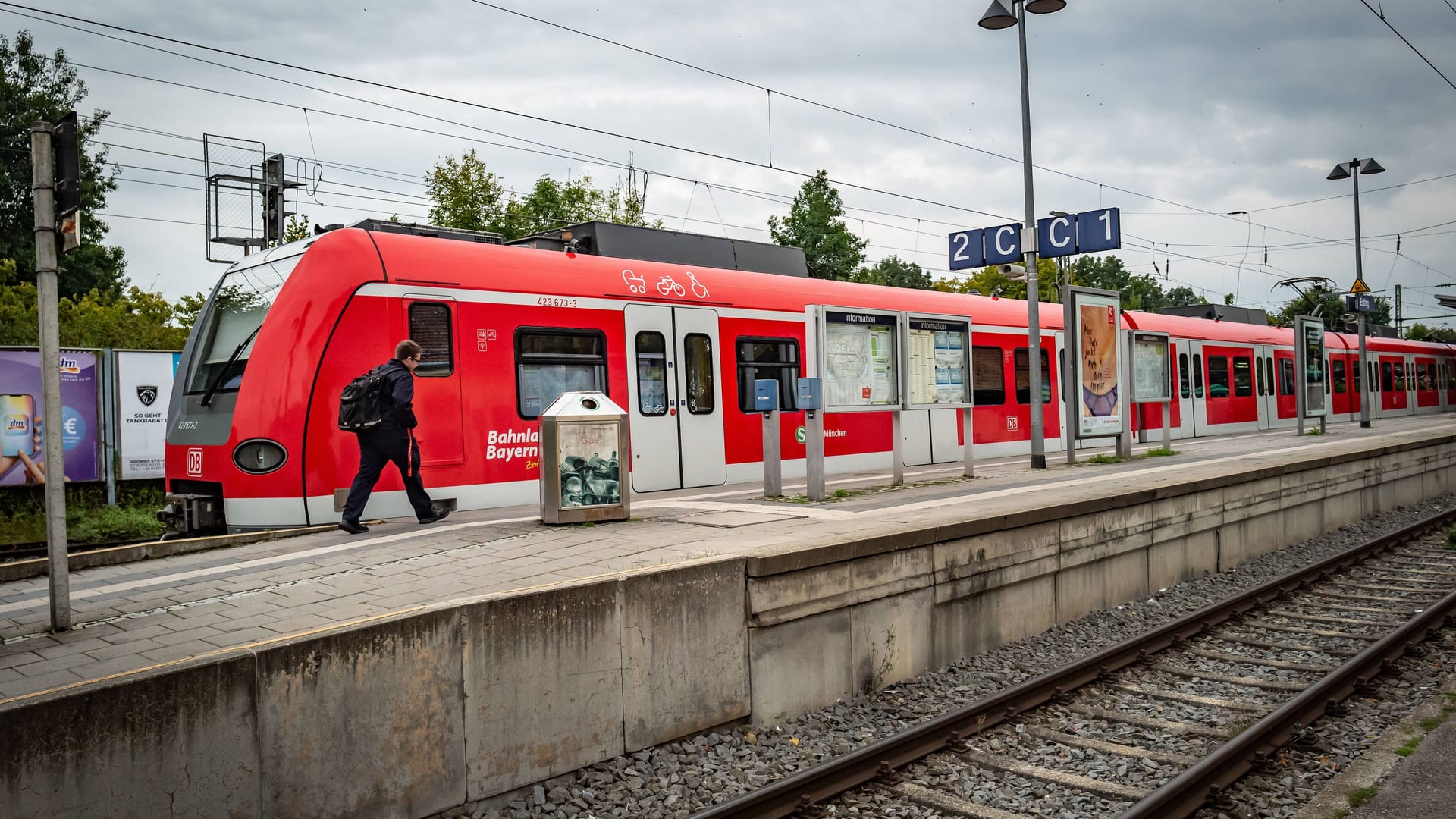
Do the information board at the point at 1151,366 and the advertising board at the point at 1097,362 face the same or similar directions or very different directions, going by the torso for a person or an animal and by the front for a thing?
same or similar directions

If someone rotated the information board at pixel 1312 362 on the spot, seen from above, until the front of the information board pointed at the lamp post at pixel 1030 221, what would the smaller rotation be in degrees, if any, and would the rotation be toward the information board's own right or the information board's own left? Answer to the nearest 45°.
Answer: approximately 45° to the information board's own right

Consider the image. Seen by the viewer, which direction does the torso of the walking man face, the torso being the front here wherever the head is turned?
to the viewer's right

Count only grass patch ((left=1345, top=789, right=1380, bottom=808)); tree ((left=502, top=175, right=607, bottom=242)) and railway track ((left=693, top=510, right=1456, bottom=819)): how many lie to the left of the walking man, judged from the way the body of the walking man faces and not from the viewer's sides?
1

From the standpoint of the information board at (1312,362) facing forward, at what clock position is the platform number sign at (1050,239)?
The platform number sign is roughly at 2 o'clock from the information board.

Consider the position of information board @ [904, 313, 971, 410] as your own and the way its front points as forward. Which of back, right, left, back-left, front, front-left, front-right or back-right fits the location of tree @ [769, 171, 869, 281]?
back-left

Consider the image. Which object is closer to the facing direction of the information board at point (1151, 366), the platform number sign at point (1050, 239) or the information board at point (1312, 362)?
the platform number sign

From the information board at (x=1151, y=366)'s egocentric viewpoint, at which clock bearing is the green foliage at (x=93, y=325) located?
The green foliage is roughly at 4 o'clock from the information board.

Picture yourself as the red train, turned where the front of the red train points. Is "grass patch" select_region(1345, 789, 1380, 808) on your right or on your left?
on your left

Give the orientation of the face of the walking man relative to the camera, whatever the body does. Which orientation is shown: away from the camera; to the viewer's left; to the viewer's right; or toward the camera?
to the viewer's right

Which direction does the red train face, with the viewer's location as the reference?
facing the viewer and to the left of the viewer

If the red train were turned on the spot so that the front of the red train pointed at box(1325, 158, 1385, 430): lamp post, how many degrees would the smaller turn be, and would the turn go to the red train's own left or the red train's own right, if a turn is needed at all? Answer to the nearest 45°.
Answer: approximately 180°

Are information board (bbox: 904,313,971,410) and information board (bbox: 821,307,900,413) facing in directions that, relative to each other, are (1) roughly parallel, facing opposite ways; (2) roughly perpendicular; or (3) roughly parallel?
roughly parallel

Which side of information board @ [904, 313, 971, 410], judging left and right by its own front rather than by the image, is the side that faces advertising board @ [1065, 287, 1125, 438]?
left

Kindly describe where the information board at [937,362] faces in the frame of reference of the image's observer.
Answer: facing the viewer and to the right of the viewer

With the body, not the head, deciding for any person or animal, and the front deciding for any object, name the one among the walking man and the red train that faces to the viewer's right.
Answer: the walking man

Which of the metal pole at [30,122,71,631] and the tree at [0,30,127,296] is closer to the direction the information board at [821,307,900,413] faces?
the metal pole
